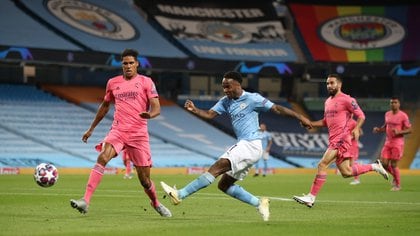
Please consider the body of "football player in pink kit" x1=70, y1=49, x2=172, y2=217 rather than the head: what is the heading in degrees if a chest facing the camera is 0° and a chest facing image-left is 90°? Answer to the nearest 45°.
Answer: approximately 0°

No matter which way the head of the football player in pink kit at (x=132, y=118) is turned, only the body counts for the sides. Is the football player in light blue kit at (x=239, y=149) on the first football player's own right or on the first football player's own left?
on the first football player's own left

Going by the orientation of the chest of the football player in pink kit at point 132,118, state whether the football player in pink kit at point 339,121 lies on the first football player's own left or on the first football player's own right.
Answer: on the first football player's own left

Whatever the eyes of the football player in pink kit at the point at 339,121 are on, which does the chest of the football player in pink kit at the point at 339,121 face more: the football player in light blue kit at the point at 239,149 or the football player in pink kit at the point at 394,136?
the football player in light blue kit

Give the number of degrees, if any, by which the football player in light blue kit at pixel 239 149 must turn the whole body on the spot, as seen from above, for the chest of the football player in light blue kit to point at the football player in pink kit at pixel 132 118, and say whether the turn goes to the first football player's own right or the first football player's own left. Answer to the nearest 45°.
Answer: approximately 45° to the first football player's own right

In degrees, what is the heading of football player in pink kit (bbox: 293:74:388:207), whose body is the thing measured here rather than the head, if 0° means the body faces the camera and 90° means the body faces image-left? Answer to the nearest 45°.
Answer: approximately 45°

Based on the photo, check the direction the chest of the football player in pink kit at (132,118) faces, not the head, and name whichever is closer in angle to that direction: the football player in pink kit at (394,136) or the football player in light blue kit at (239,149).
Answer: the football player in light blue kit
